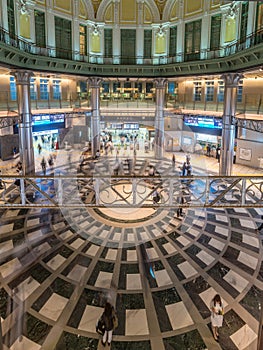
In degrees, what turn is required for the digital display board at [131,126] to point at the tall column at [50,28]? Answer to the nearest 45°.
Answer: approximately 45° to its right

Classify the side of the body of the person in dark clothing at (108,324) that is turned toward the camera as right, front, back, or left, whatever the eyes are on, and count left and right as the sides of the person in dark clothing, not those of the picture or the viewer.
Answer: back

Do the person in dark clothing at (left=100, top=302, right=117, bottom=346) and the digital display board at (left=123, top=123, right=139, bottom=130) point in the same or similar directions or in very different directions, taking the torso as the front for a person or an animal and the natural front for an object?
very different directions

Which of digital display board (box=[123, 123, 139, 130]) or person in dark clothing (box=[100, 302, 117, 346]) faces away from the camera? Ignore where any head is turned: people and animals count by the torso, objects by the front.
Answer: the person in dark clothing

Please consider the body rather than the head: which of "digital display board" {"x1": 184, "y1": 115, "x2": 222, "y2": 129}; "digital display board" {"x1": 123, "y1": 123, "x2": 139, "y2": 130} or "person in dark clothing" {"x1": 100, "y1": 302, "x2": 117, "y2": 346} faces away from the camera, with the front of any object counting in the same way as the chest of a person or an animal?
the person in dark clothing

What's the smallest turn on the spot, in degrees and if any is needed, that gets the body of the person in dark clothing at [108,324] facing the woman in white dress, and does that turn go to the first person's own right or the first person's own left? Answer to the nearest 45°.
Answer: approximately 90° to the first person's own right

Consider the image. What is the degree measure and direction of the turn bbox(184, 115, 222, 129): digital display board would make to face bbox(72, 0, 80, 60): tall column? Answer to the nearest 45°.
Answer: approximately 45° to its right

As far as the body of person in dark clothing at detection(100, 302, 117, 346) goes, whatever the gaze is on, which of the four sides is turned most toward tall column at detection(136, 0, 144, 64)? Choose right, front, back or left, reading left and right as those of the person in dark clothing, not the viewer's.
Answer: front

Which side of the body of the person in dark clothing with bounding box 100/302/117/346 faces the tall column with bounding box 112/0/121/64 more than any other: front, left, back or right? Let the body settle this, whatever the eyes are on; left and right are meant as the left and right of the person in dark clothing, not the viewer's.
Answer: front

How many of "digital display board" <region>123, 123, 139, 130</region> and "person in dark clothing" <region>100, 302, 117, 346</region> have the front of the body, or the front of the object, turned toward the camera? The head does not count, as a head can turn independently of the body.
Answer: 1

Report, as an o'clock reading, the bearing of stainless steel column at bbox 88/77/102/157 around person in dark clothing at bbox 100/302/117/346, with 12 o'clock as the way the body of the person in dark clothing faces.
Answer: The stainless steel column is roughly at 12 o'clock from the person in dark clothing.

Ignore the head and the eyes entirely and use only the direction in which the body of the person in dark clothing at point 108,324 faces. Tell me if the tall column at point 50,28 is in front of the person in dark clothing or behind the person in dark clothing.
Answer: in front
